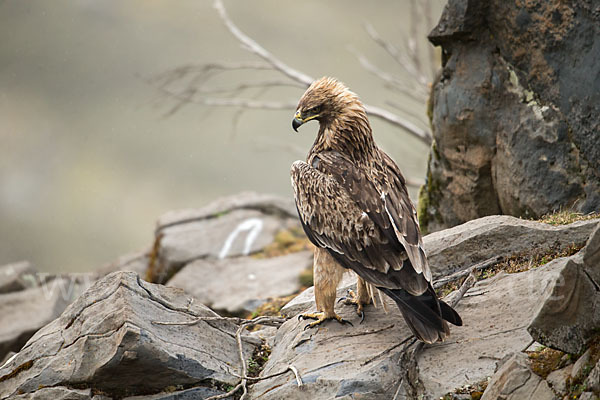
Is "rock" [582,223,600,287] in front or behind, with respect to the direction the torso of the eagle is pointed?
behind

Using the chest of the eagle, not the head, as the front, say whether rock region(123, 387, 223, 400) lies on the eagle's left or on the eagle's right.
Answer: on the eagle's left

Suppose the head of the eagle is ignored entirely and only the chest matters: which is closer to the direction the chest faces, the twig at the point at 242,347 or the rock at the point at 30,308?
the rock

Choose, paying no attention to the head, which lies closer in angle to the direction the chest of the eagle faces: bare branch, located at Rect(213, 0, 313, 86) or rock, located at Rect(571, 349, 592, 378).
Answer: the bare branch

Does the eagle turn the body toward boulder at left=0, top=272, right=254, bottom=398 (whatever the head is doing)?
no

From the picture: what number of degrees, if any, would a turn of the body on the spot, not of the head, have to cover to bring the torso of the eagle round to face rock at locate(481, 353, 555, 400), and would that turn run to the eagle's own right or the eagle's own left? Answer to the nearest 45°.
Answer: approximately 135° to the eagle's own left

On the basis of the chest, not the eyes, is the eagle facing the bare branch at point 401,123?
no

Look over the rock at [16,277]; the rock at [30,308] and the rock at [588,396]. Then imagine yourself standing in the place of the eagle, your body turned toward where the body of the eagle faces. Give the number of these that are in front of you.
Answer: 2

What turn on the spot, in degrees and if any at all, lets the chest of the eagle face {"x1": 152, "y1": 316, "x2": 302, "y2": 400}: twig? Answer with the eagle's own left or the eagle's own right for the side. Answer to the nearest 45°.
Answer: approximately 45° to the eagle's own left

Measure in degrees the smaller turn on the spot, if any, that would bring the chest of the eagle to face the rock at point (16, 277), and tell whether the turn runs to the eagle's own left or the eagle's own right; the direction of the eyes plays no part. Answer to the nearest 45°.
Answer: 0° — it already faces it

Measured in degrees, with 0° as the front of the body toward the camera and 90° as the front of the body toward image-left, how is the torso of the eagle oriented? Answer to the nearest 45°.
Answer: approximately 135°

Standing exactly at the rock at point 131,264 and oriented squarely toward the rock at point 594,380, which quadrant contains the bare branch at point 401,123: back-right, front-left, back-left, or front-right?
front-left

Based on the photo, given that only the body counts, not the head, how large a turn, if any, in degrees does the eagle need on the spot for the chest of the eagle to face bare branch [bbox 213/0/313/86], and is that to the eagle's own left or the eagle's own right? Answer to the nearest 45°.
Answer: approximately 45° to the eagle's own right

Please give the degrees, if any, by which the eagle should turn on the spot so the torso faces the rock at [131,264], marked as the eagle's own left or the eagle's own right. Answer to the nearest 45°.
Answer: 0° — it already faces it

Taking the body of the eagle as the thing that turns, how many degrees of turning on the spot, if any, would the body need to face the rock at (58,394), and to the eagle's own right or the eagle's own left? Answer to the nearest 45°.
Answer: approximately 45° to the eagle's own left

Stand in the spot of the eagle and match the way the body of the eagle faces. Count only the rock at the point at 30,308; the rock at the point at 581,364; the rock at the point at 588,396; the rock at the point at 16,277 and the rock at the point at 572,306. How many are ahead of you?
2
